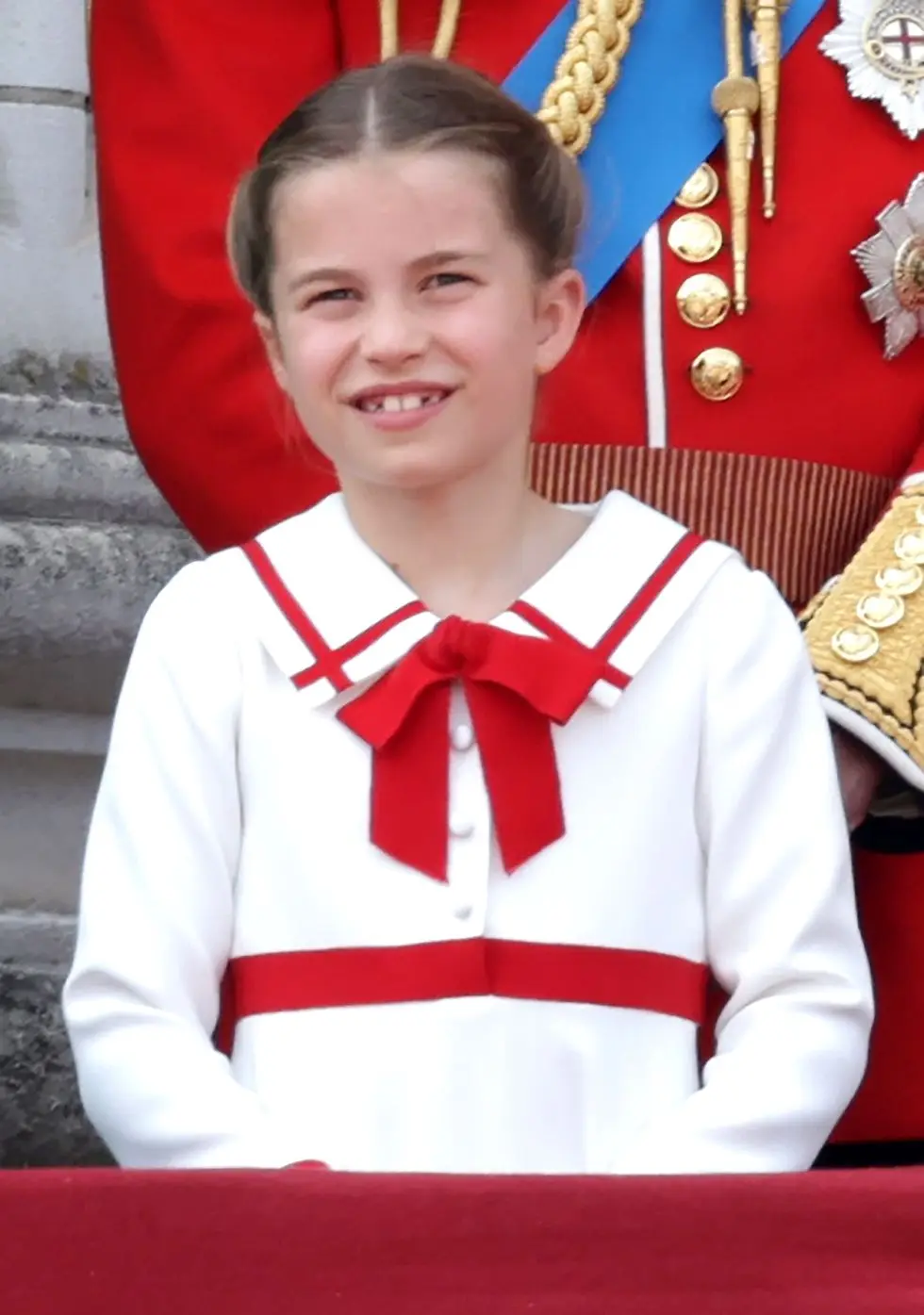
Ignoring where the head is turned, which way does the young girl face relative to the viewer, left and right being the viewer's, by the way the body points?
facing the viewer
